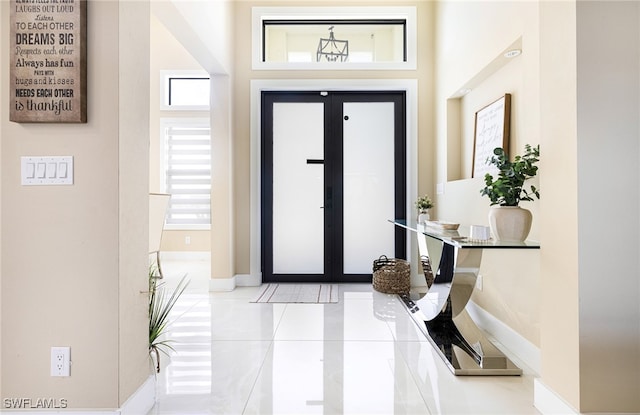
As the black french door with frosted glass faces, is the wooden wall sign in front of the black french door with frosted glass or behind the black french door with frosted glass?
in front

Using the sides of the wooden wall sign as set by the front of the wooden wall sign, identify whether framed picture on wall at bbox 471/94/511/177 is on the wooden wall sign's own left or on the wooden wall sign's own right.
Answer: on the wooden wall sign's own left

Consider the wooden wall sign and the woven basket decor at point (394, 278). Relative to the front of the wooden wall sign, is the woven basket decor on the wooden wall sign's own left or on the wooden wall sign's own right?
on the wooden wall sign's own left

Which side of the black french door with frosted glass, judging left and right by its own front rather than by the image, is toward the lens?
front

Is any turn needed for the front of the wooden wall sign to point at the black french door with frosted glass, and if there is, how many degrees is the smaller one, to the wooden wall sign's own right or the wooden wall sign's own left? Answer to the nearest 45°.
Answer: approximately 135° to the wooden wall sign's own left

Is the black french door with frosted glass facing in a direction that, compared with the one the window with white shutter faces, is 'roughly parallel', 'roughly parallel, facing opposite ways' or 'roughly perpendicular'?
roughly parallel

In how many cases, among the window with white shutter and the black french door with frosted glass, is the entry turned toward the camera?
2
